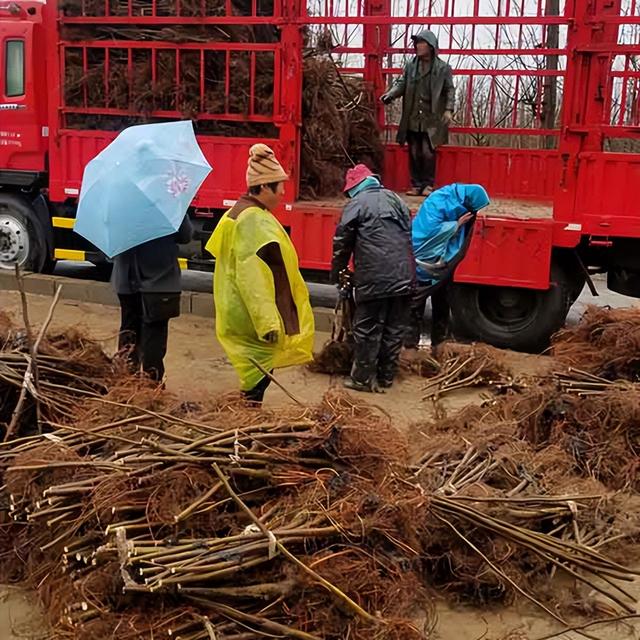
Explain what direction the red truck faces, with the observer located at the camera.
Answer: facing to the left of the viewer

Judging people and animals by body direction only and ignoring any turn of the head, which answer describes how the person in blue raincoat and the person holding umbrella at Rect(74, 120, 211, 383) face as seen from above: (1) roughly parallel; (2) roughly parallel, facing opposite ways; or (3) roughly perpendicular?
roughly perpendicular

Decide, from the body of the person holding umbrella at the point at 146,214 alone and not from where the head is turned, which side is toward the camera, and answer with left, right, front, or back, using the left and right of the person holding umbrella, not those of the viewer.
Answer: back

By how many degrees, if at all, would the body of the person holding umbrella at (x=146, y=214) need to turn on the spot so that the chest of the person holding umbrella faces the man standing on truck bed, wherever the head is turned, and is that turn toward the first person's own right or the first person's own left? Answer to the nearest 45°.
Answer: approximately 45° to the first person's own right

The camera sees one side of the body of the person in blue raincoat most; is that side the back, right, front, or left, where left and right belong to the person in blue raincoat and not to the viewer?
right

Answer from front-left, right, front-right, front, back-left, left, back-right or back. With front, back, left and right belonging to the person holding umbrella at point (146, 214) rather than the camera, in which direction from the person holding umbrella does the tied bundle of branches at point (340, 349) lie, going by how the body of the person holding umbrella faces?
front-right

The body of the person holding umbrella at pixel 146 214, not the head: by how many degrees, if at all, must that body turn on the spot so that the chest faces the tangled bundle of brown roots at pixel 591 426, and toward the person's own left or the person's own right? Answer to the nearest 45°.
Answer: approximately 135° to the person's own right
